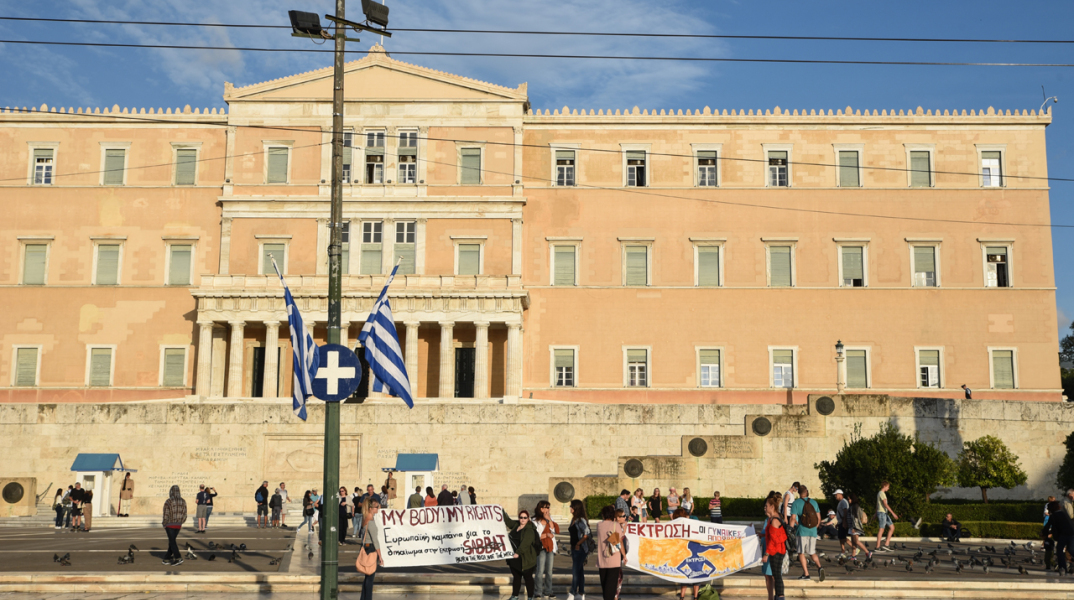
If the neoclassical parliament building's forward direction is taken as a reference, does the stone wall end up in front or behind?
in front

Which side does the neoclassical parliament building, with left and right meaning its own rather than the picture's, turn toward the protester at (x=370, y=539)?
front

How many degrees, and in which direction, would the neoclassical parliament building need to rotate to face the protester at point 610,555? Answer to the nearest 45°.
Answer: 0° — it already faces them

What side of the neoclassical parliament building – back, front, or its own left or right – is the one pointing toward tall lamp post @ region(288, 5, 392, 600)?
front

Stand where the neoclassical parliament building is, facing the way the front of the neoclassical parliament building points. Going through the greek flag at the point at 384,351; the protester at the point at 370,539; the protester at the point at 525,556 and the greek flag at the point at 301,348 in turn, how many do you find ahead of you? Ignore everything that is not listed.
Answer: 4

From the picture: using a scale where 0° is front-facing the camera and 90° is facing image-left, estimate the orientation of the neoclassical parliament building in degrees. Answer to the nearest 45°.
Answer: approximately 0°

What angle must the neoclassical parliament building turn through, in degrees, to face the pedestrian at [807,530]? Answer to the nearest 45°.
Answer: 0° — it already faces them

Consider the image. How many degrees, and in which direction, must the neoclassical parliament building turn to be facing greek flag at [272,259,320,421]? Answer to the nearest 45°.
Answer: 0° — it already faces it

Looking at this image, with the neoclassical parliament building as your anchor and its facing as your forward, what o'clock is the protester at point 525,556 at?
The protester is roughly at 12 o'clock from the neoclassical parliament building.

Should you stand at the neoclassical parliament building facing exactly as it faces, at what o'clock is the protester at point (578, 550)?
The protester is roughly at 12 o'clock from the neoclassical parliament building.
